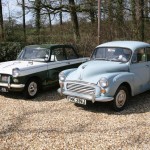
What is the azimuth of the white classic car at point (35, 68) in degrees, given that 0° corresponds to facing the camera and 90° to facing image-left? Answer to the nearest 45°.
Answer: approximately 45°

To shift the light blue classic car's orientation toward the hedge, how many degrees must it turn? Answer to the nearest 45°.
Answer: approximately 90° to its right

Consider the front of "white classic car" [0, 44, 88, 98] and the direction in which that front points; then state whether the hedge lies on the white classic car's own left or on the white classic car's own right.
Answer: on the white classic car's own right

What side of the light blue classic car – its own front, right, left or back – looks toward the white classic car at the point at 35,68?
right

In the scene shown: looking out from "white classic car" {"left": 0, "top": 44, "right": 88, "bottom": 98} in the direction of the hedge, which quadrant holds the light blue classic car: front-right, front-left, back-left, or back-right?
back-right

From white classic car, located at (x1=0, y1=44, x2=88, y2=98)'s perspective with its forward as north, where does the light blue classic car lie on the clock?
The light blue classic car is roughly at 9 o'clock from the white classic car.

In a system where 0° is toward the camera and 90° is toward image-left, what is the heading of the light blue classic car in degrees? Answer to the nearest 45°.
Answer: approximately 45°
